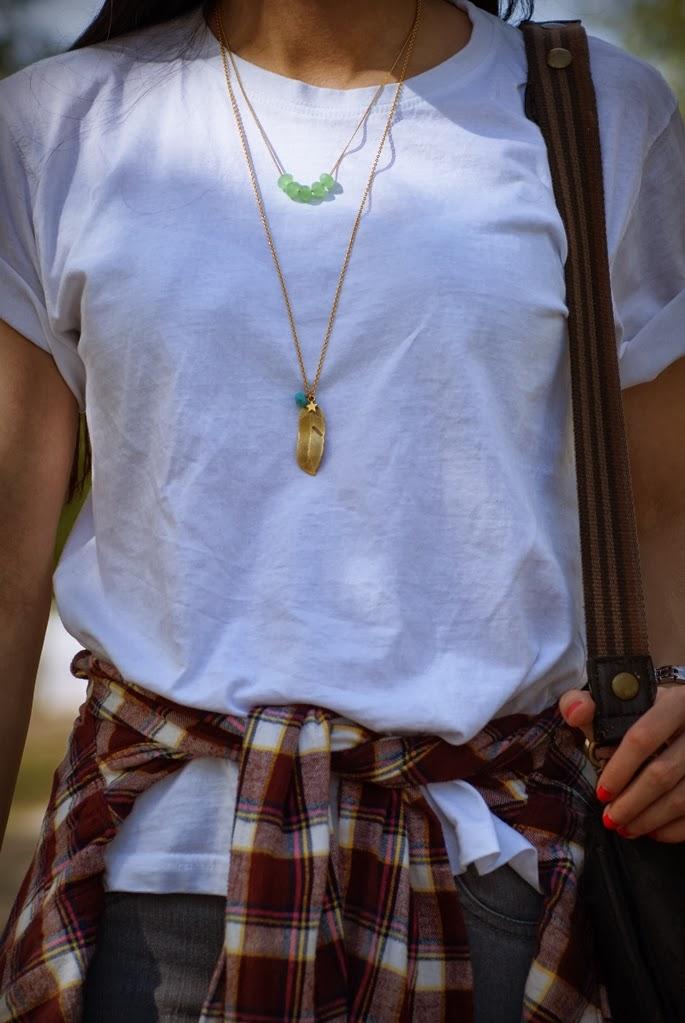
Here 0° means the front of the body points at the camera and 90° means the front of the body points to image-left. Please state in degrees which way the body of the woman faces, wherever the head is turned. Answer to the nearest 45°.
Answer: approximately 0°
